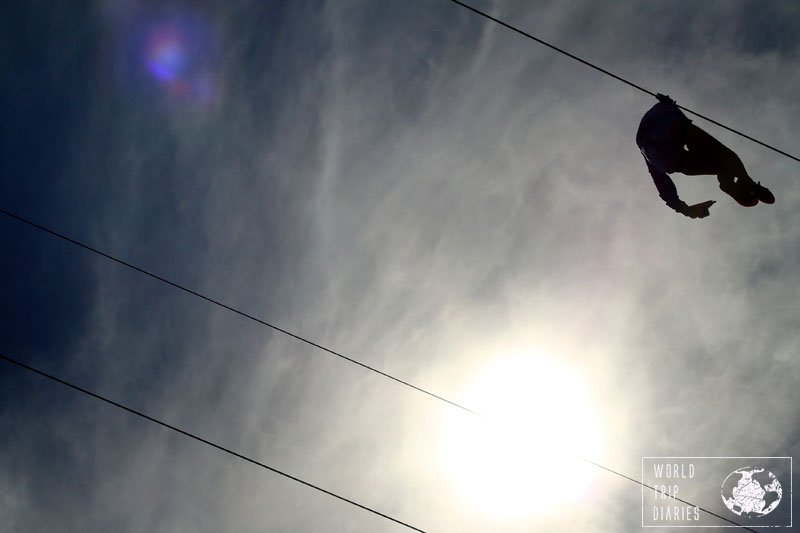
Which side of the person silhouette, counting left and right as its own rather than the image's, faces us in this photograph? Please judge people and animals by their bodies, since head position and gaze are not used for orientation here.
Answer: right
